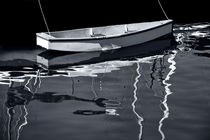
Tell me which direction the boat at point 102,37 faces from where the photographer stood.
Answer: facing away from the viewer and to the right of the viewer
